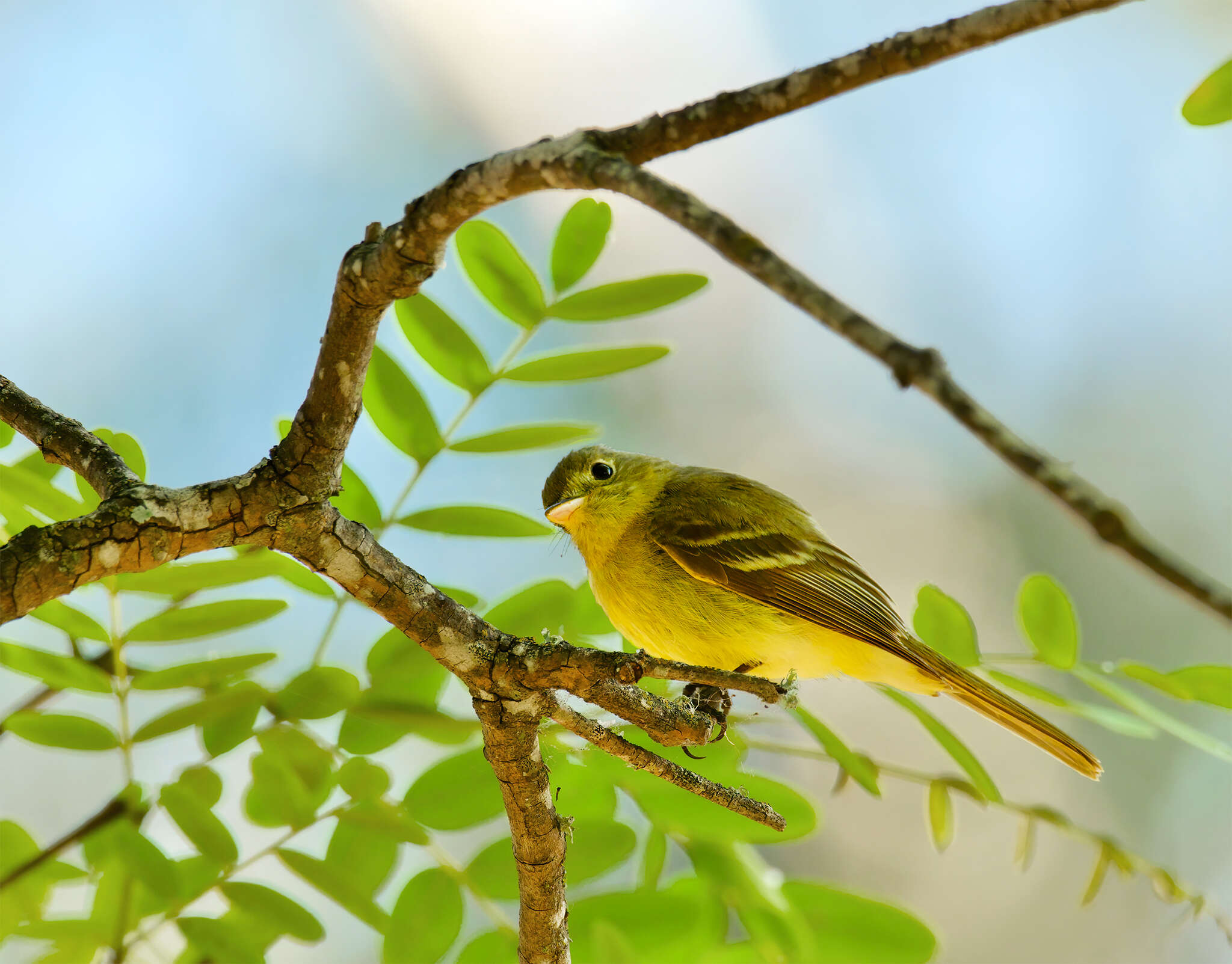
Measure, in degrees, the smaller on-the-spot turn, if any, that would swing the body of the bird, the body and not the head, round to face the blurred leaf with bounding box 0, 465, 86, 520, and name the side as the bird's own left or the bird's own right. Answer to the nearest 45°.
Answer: approximately 45° to the bird's own left

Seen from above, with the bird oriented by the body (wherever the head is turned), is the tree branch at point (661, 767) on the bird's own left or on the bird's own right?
on the bird's own left

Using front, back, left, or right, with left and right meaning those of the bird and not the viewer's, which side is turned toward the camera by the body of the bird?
left
